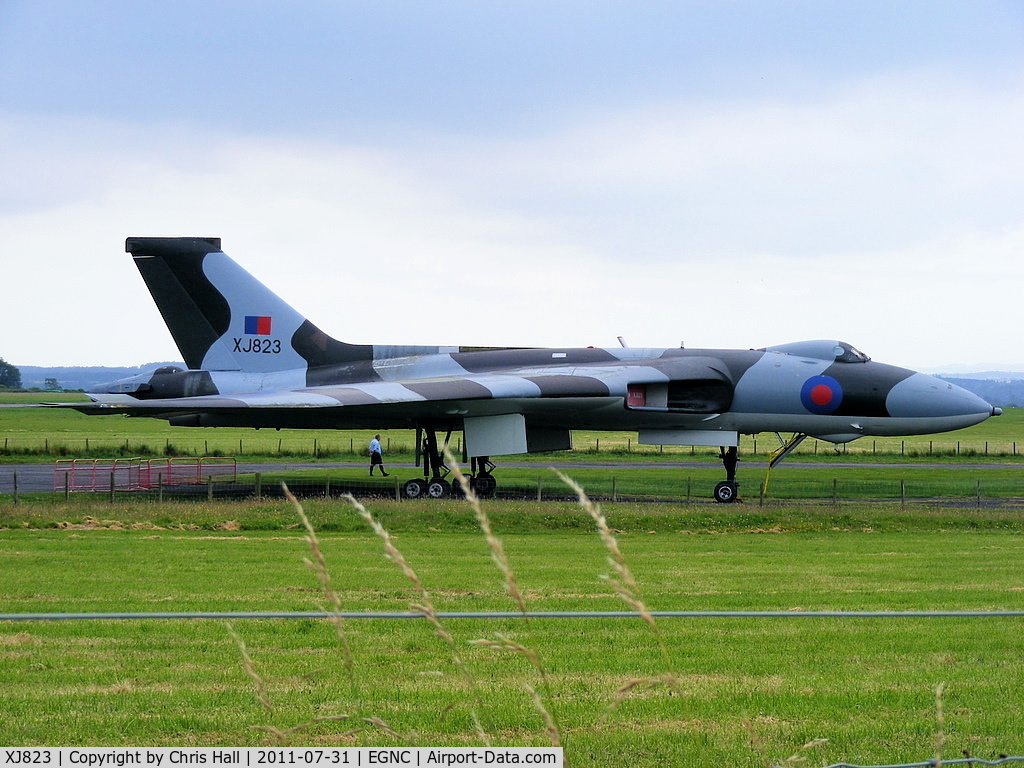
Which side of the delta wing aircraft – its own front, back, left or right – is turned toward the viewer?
right
